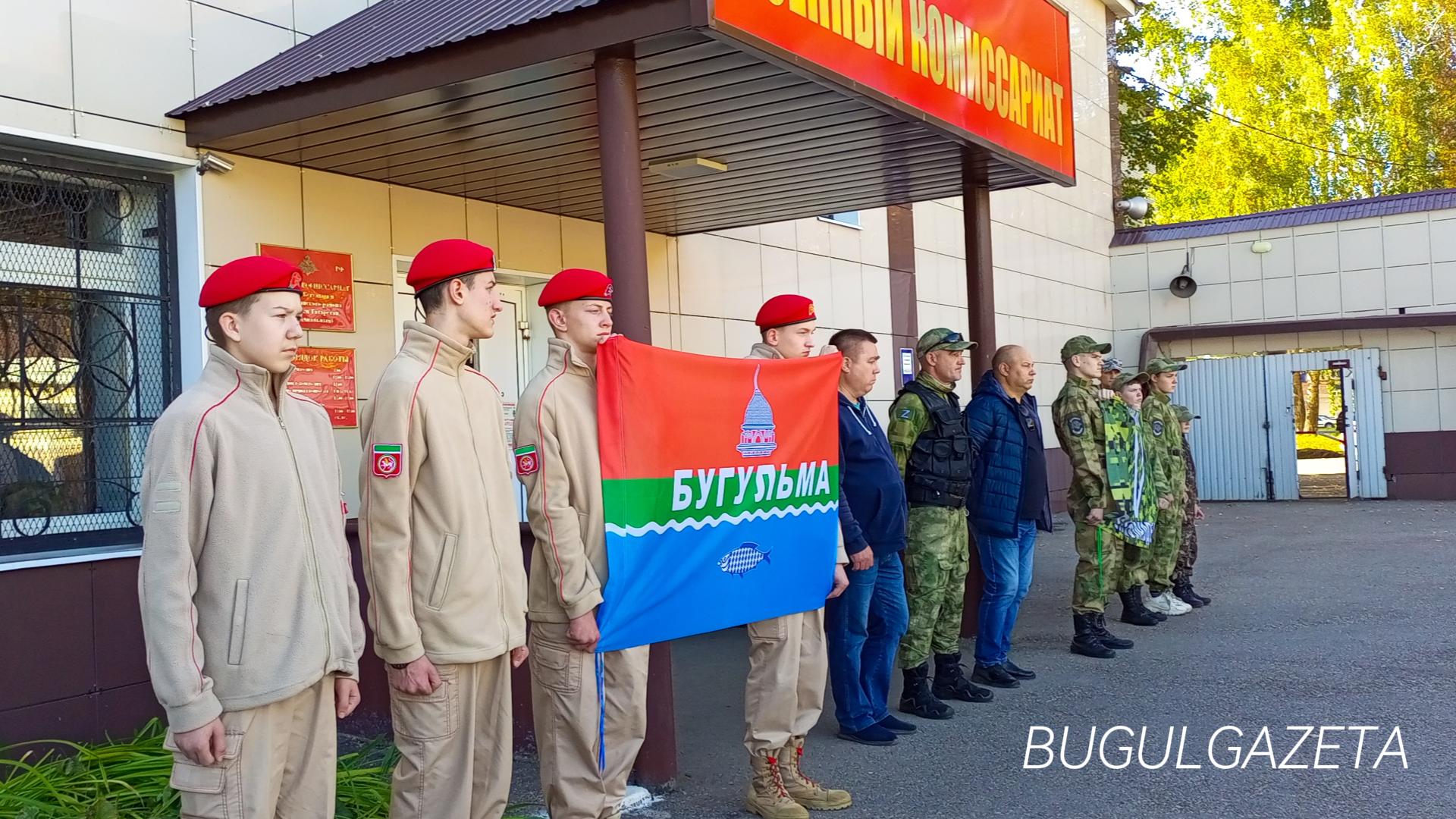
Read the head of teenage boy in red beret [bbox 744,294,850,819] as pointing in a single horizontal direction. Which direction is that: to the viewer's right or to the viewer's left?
to the viewer's right

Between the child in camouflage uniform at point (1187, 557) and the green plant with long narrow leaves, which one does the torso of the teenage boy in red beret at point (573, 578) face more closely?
the child in camouflage uniform

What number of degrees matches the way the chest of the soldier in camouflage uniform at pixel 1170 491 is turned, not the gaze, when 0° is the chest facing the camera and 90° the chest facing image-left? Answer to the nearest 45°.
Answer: approximately 270°

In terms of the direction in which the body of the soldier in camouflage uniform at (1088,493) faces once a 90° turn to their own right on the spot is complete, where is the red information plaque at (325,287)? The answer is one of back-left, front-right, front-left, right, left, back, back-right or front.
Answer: front-right

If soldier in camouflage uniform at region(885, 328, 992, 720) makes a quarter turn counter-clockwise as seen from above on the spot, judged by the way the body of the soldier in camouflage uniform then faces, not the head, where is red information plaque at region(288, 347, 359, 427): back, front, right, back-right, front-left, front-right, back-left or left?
back-left

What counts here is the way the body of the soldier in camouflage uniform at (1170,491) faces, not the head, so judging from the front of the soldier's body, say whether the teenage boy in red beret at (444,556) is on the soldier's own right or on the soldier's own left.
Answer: on the soldier's own right

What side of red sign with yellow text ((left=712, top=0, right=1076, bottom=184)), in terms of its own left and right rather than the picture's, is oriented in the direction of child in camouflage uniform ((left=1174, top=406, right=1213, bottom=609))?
left

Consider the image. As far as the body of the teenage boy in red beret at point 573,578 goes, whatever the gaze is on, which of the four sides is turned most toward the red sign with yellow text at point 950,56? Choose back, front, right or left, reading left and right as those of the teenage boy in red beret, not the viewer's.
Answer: left
